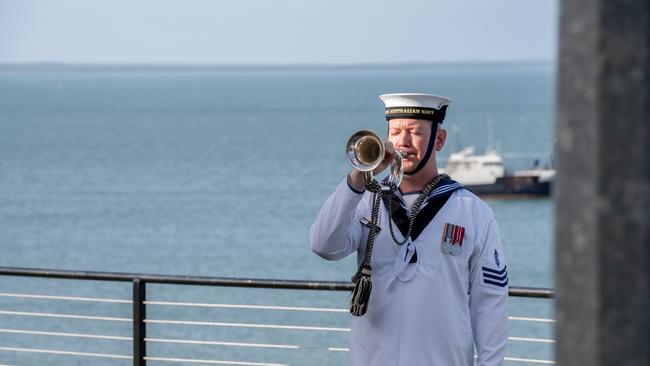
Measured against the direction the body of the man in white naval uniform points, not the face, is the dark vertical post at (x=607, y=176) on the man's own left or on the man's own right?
on the man's own left

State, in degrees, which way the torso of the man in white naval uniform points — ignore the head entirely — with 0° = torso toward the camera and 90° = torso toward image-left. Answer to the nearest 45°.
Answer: approximately 45°

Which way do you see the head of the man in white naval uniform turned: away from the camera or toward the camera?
toward the camera
